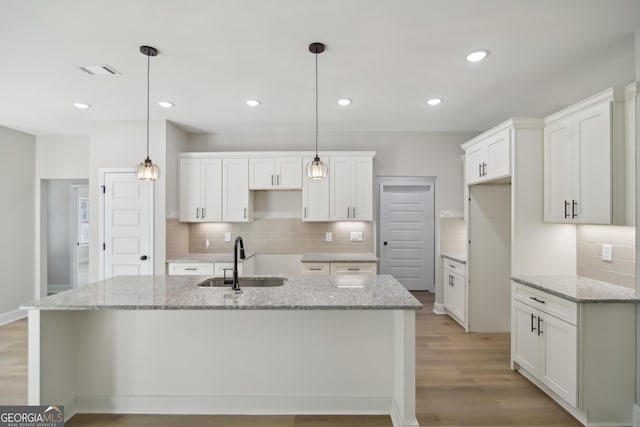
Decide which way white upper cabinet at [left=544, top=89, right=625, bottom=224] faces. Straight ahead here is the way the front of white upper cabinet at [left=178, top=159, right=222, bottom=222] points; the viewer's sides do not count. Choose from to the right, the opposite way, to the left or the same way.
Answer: to the right

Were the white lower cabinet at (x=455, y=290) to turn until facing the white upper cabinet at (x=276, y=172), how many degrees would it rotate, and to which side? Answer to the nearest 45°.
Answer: approximately 45° to its right

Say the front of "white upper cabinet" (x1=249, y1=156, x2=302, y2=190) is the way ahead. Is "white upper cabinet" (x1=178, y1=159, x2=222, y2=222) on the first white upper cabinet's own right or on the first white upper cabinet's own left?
on the first white upper cabinet's own right

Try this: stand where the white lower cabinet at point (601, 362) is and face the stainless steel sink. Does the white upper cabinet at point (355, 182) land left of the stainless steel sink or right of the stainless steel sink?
right

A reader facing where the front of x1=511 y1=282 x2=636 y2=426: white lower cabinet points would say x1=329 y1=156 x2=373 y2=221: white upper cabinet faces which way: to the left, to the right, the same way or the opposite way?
to the left

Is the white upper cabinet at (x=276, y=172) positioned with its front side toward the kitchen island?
yes

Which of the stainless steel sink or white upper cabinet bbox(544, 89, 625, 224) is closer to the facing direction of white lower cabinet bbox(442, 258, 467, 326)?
the stainless steel sink
